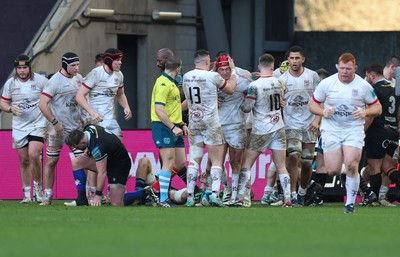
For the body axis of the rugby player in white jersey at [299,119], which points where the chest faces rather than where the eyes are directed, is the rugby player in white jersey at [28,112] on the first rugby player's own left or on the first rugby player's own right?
on the first rugby player's own right

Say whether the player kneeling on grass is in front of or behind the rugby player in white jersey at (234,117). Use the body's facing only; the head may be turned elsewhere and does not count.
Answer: in front

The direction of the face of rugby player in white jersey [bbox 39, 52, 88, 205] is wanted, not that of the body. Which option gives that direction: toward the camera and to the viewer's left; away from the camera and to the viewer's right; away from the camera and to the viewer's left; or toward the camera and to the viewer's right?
toward the camera and to the viewer's right

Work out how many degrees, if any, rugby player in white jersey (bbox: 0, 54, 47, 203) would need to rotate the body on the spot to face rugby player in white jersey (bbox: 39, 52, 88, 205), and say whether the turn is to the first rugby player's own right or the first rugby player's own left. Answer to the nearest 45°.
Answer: approximately 45° to the first rugby player's own left

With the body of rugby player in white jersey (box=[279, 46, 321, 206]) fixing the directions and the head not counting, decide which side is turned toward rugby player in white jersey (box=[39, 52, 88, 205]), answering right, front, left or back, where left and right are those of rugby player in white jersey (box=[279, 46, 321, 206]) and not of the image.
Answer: right
